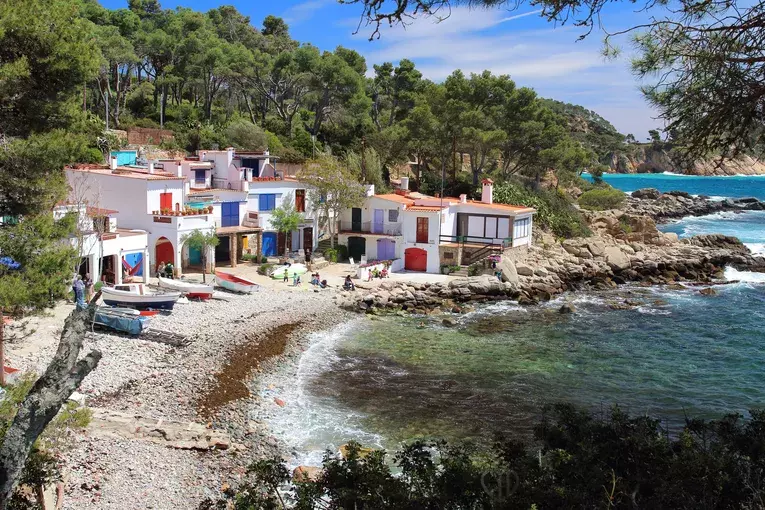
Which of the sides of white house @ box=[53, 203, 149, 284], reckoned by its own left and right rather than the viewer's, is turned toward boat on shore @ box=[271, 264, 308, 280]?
left

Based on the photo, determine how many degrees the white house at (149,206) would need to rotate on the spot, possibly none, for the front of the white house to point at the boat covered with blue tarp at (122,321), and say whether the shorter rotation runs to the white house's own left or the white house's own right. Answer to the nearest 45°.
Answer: approximately 45° to the white house's own right

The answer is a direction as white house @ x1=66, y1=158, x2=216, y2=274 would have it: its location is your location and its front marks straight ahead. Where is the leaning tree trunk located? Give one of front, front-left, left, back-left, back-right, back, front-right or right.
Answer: front-right

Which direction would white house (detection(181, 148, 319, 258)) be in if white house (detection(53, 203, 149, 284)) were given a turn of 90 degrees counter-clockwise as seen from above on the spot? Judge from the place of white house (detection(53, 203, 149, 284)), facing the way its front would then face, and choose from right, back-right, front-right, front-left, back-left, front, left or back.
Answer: front

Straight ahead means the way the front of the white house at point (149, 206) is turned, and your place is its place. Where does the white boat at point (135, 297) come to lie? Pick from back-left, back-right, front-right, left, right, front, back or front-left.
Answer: front-right

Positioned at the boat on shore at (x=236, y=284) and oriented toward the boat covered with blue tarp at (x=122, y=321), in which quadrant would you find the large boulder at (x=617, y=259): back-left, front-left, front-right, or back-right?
back-left

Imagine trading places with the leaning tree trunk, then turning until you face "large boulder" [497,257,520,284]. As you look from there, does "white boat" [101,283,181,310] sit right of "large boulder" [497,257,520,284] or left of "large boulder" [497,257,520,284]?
left

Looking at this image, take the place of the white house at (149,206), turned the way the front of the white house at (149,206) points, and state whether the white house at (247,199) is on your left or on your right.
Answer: on your left

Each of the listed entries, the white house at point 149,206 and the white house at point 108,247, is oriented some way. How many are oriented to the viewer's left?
0

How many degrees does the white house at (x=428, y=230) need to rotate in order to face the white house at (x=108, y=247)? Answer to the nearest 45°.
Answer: approximately 45° to its right

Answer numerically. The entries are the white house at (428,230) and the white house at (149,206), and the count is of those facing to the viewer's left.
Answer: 0

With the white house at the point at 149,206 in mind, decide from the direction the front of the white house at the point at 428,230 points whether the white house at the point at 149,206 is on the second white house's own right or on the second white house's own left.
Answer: on the second white house's own right

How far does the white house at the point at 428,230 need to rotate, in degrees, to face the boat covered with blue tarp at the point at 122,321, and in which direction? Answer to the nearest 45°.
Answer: approximately 45° to its right

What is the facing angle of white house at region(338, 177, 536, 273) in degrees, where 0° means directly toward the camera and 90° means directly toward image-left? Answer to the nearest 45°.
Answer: approximately 0°
